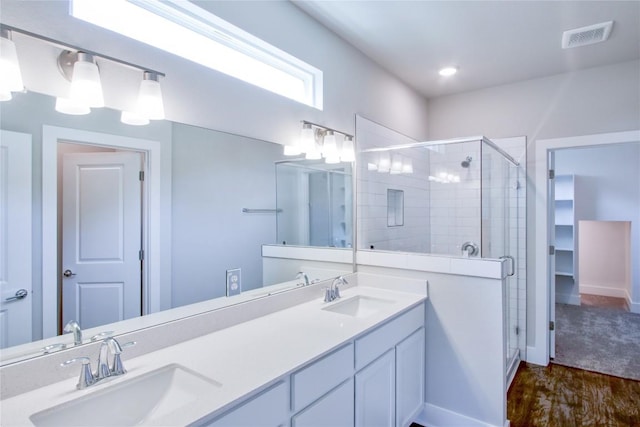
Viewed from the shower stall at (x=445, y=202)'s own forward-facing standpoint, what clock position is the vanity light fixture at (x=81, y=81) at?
The vanity light fixture is roughly at 4 o'clock from the shower stall.

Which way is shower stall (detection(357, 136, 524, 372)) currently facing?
to the viewer's right
